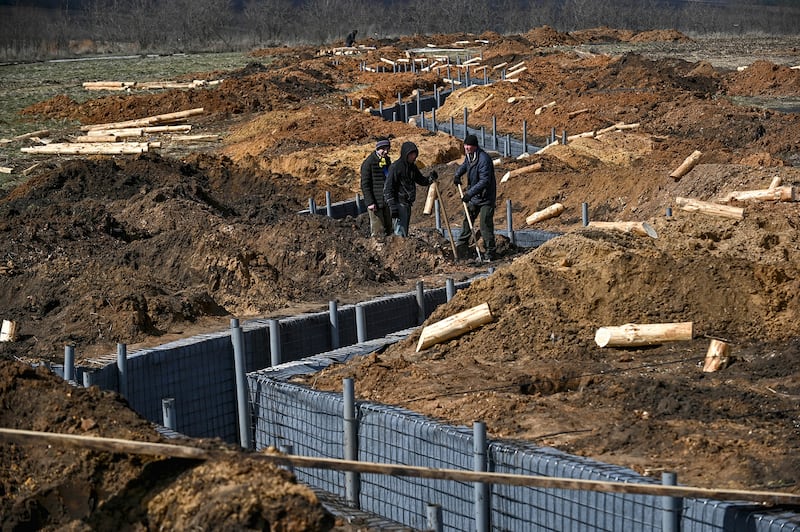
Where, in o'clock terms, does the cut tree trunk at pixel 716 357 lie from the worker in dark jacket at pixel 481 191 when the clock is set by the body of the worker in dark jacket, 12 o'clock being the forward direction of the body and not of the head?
The cut tree trunk is roughly at 10 o'clock from the worker in dark jacket.

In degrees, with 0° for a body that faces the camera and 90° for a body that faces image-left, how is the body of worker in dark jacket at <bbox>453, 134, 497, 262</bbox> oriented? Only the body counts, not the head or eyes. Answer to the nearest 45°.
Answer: approximately 45°

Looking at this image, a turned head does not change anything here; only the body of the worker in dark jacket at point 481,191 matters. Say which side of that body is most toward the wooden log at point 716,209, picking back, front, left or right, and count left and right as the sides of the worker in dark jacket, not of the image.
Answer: left

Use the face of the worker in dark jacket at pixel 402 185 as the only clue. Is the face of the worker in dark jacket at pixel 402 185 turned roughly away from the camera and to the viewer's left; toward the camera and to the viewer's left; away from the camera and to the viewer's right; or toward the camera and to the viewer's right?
toward the camera and to the viewer's right

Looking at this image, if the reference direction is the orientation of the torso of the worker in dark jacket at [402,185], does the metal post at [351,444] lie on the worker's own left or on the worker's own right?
on the worker's own right

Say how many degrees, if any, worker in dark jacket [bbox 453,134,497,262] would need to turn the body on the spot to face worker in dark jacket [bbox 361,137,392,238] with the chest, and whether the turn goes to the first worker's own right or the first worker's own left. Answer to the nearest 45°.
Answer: approximately 45° to the first worker's own right

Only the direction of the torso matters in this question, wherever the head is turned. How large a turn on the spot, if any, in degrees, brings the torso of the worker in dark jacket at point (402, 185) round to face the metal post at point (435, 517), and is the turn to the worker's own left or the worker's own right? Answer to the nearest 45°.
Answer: approximately 45° to the worker's own right

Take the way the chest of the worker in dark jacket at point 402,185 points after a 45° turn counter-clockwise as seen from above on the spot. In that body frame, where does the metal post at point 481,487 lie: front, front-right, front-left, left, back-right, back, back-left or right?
right

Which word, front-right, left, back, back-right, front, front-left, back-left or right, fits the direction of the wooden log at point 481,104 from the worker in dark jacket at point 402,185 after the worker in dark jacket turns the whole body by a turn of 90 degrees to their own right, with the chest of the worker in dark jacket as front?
back-right

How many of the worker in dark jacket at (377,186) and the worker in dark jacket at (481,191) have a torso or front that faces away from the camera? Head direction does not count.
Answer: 0

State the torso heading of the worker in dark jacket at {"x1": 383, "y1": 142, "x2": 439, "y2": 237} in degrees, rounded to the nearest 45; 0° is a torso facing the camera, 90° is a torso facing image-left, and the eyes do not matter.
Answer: approximately 315°

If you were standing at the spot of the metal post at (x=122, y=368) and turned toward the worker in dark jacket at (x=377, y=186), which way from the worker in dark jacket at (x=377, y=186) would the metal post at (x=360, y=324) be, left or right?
right

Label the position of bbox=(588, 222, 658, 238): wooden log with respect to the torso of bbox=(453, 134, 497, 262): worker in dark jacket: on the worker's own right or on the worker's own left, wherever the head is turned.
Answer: on the worker's own left

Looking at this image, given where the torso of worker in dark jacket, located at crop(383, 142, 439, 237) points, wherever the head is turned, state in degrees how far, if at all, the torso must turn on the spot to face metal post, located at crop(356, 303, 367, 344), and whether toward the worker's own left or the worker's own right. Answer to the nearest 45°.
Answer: approximately 45° to the worker's own right
